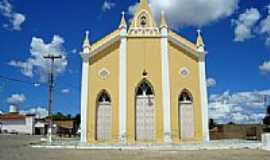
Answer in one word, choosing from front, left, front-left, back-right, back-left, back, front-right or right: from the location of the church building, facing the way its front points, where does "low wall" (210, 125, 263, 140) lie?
back-left

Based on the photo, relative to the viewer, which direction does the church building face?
toward the camera
